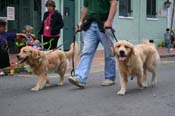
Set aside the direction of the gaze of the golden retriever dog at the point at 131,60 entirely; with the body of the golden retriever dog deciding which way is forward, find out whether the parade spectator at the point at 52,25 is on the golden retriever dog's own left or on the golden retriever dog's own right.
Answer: on the golden retriever dog's own right

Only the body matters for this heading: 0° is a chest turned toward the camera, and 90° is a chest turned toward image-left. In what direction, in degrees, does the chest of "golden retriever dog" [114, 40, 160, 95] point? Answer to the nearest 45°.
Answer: approximately 45°

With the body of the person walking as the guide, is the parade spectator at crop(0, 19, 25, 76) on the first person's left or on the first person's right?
on the first person's right

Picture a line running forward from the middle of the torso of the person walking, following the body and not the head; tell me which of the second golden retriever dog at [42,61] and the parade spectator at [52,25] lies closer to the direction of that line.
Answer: the second golden retriever dog

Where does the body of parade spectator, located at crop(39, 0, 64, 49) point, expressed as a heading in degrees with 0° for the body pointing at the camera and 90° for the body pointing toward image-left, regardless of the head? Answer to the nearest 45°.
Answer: approximately 45°

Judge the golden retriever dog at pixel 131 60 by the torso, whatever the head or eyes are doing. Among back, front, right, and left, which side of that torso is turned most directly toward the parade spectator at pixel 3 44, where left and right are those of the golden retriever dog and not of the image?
right
